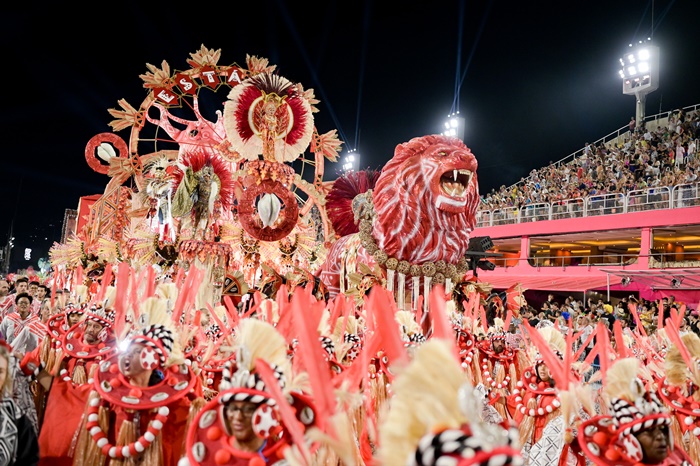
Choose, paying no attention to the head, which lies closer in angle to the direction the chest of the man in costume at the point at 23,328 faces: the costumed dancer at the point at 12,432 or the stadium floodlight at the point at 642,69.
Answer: the costumed dancer

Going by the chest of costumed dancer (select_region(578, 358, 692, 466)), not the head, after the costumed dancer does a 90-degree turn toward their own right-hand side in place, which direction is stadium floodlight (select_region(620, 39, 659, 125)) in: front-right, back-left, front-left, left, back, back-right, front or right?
back-right

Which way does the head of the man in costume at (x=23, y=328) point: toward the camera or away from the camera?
toward the camera

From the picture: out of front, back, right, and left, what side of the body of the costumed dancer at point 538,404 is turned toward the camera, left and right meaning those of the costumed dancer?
front

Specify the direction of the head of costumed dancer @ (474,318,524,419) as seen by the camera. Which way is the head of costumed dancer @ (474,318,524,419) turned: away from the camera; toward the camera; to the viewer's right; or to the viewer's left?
toward the camera

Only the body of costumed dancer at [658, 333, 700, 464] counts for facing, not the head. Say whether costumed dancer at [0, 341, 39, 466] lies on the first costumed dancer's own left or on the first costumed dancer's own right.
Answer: on the first costumed dancer's own right

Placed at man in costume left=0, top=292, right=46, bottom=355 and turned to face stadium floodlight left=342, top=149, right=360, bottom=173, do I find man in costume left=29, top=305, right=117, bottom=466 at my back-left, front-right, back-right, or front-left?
back-right

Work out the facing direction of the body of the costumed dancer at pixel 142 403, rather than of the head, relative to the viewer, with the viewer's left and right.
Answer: facing the viewer and to the left of the viewer

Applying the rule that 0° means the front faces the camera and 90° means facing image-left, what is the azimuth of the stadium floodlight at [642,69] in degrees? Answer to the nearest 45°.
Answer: approximately 45°

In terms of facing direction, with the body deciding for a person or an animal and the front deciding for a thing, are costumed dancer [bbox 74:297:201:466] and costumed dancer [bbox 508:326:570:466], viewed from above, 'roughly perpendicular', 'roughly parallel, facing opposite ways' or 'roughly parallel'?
roughly parallel

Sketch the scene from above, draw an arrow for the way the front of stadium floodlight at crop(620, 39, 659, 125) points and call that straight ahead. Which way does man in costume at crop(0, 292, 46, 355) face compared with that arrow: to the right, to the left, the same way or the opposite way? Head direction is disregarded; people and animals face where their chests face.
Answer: to the left

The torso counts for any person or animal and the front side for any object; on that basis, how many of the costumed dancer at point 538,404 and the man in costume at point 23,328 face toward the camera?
2

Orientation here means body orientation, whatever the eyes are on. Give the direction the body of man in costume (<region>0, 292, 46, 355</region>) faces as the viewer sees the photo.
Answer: toward the camera
